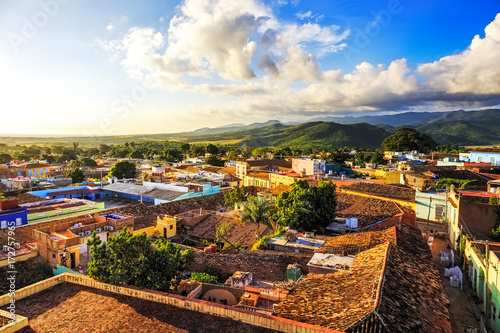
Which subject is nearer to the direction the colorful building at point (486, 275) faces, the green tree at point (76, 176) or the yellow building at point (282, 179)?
the green tree

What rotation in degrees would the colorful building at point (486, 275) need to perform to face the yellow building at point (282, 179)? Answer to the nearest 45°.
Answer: approximately 45° to its right

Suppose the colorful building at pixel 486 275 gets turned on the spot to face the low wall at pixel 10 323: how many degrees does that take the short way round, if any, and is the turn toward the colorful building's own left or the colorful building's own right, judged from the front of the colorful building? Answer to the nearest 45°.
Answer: approximately 45° to the colorful building's own left

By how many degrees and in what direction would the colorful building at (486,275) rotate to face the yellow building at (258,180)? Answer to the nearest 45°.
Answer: approximately 45° to its right

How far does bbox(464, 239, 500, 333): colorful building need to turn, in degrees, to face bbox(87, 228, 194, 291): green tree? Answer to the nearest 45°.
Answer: approximately 45° to its left

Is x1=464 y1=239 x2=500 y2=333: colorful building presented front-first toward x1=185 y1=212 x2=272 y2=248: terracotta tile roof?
yes

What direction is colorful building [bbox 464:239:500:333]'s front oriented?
to the viewer's left
